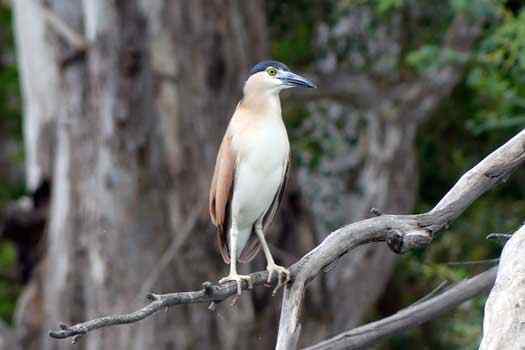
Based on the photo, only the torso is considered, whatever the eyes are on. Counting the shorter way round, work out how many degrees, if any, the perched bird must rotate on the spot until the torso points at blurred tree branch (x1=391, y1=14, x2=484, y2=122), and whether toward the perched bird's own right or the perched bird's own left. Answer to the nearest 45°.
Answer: approximately 90° to the perched bird's own left

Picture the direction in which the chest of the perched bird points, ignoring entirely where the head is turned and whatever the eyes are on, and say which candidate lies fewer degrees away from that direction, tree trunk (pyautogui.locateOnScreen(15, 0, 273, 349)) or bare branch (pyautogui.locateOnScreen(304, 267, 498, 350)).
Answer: the bare branch

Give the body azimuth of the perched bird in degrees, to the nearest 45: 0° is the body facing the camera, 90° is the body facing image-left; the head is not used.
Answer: approximately 315°
